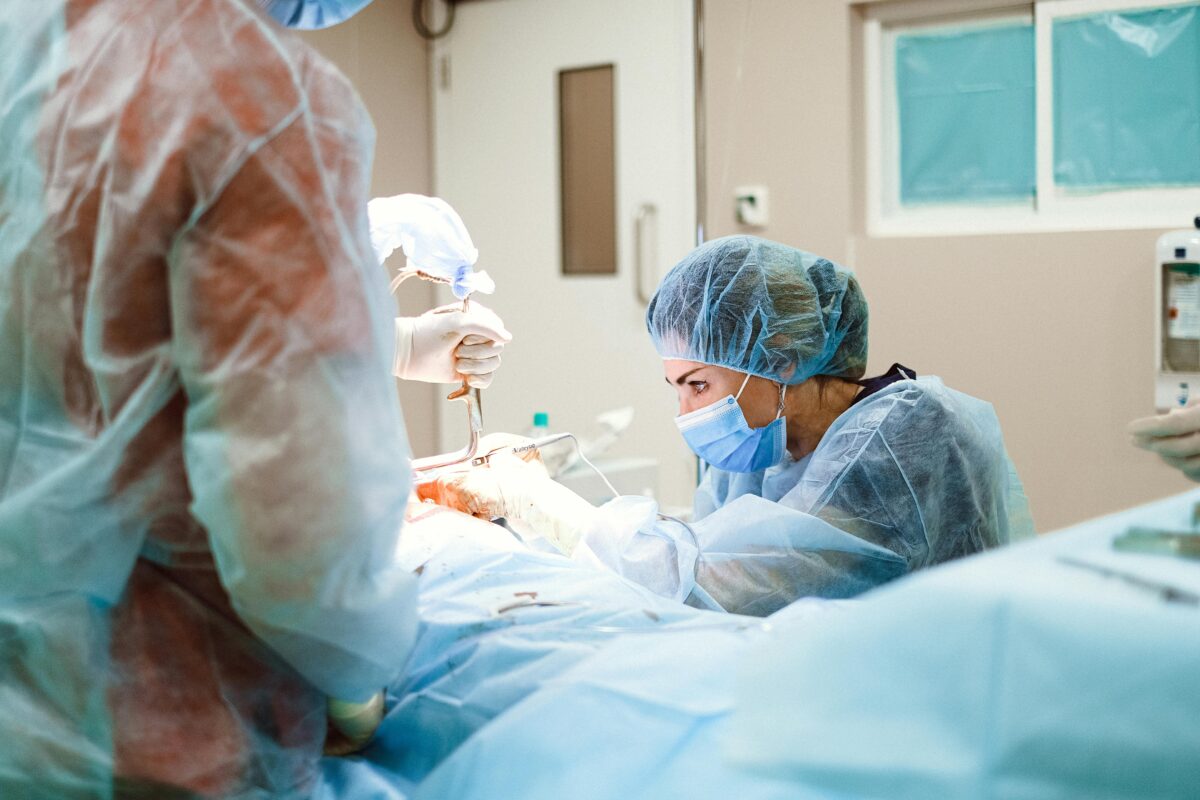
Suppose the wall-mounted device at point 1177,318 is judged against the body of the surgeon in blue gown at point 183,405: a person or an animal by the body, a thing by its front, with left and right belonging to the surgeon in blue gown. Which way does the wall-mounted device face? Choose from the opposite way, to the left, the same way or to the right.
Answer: the opposite way

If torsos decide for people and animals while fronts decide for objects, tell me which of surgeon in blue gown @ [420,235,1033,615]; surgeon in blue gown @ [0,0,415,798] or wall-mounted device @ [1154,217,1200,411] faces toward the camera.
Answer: the wall-mounted device

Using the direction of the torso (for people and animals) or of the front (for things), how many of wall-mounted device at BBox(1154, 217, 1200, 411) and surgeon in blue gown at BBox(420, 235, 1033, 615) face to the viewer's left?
1

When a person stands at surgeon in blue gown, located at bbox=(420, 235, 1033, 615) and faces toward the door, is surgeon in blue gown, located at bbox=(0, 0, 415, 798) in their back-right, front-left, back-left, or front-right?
back-left

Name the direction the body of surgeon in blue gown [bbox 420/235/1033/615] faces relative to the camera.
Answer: to the viewer's left

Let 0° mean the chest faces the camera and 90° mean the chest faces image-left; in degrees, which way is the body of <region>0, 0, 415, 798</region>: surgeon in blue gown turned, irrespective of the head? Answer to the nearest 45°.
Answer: approximately 225°

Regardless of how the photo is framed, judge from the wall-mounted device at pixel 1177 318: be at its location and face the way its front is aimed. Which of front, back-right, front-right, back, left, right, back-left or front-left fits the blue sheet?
front

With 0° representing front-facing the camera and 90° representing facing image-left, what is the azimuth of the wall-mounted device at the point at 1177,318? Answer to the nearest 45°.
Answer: approximately 0°

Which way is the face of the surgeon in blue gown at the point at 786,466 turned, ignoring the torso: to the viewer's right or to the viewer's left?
to the viewer's left
